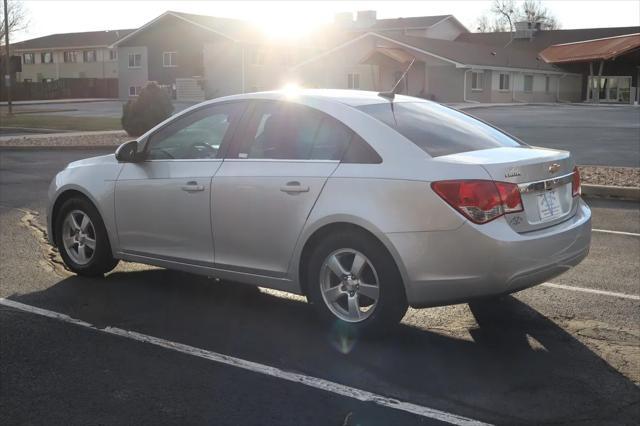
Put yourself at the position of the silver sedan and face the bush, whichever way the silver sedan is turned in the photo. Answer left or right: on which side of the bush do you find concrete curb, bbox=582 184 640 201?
right

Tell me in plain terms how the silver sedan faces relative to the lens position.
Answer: facing away from the viewer and to the left of the viewer

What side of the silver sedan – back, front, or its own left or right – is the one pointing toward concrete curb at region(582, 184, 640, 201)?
right

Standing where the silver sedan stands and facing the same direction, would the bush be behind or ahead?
ahead

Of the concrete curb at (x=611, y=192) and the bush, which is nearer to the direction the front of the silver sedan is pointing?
the bush
